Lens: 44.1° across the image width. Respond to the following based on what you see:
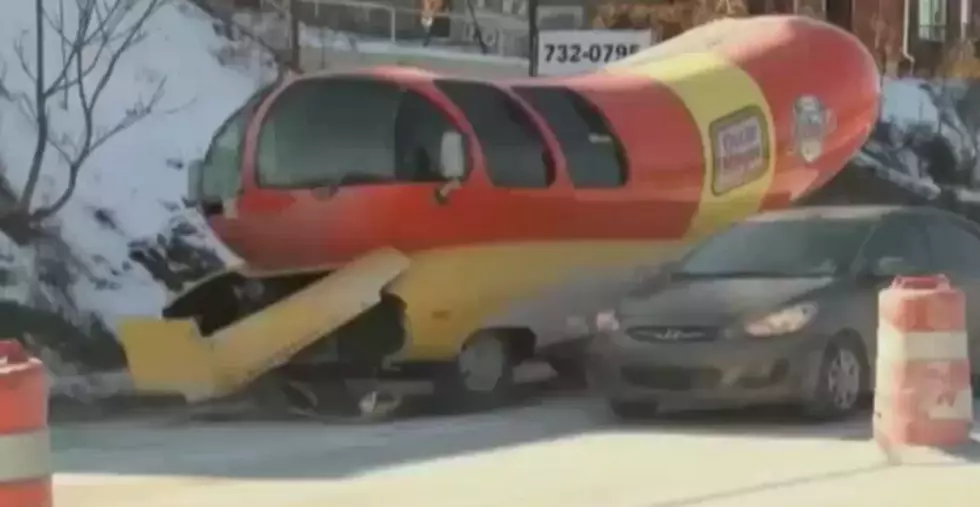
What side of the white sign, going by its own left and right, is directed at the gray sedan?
front

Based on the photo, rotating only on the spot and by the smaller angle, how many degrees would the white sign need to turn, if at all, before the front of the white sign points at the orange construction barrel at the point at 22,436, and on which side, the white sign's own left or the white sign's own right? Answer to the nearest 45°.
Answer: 0° — it already faces it

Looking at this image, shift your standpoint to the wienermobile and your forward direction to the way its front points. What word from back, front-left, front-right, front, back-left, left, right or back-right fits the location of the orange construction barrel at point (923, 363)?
left

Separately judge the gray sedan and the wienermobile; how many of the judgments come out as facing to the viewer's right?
0

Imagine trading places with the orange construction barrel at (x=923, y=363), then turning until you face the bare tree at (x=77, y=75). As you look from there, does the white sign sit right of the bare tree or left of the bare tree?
right

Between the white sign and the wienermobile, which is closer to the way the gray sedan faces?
the wienermobile

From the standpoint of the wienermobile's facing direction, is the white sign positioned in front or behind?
behind

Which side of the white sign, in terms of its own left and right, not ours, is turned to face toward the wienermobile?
front

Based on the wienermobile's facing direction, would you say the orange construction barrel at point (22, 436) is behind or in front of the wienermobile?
in front

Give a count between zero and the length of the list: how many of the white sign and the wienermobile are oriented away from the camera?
0
